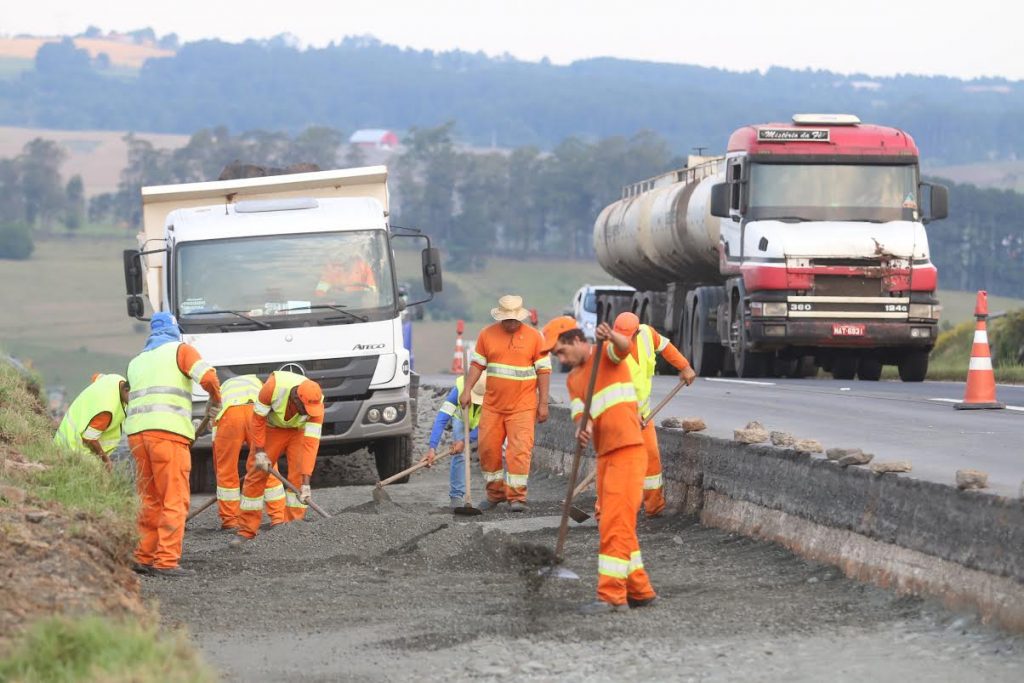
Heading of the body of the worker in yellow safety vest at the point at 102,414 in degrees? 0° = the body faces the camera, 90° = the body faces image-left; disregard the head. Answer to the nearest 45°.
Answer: approximately 270°

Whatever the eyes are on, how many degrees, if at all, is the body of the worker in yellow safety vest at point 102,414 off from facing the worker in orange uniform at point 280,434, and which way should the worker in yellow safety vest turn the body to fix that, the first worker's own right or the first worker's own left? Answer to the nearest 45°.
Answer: approximately 45° to the first worker's own right

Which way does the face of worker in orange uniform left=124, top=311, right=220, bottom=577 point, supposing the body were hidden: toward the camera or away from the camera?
away from the camera

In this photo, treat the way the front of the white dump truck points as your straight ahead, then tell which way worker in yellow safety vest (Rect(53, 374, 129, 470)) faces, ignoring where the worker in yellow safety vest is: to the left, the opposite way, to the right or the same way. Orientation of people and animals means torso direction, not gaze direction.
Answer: to the left

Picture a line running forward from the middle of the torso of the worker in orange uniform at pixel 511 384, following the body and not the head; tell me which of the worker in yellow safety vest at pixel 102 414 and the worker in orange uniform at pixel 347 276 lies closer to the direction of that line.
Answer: the worker in yellow safety vest

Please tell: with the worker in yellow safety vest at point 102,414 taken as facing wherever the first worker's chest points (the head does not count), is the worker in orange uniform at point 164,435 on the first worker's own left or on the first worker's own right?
on the first worker's own right

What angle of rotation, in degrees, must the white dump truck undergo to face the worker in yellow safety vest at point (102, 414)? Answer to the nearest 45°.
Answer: approximately 45° to its right
